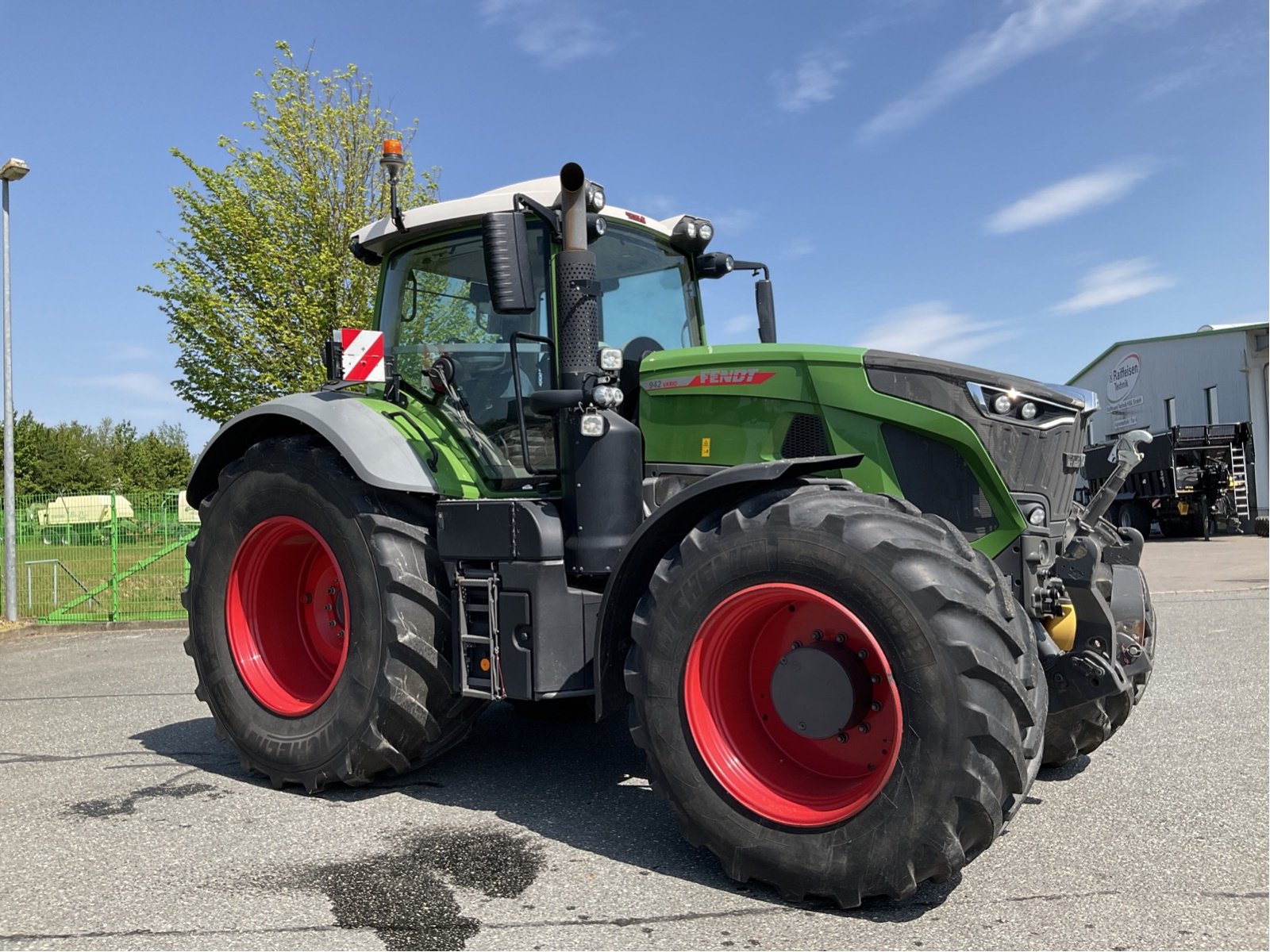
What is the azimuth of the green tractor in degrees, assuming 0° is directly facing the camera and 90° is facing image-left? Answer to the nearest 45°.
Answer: approximately 315°

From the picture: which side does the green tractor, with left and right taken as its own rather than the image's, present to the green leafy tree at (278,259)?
back

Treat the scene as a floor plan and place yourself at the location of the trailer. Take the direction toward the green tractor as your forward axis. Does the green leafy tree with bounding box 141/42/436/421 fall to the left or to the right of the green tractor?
right

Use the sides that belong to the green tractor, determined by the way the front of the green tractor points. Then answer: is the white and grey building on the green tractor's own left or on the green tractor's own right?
on the green tractor's own left

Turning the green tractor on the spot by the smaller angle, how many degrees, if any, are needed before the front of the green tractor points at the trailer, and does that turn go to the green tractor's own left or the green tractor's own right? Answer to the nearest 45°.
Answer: approximately 90° to the green tractor's own left

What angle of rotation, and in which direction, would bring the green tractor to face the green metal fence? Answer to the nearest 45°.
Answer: approximately 180°

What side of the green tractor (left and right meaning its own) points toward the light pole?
back
